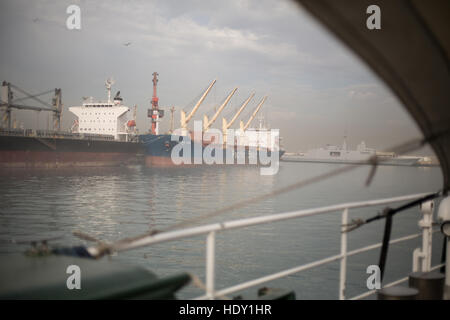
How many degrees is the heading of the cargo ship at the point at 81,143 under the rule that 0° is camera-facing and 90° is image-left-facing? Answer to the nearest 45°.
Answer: approximately 45°
